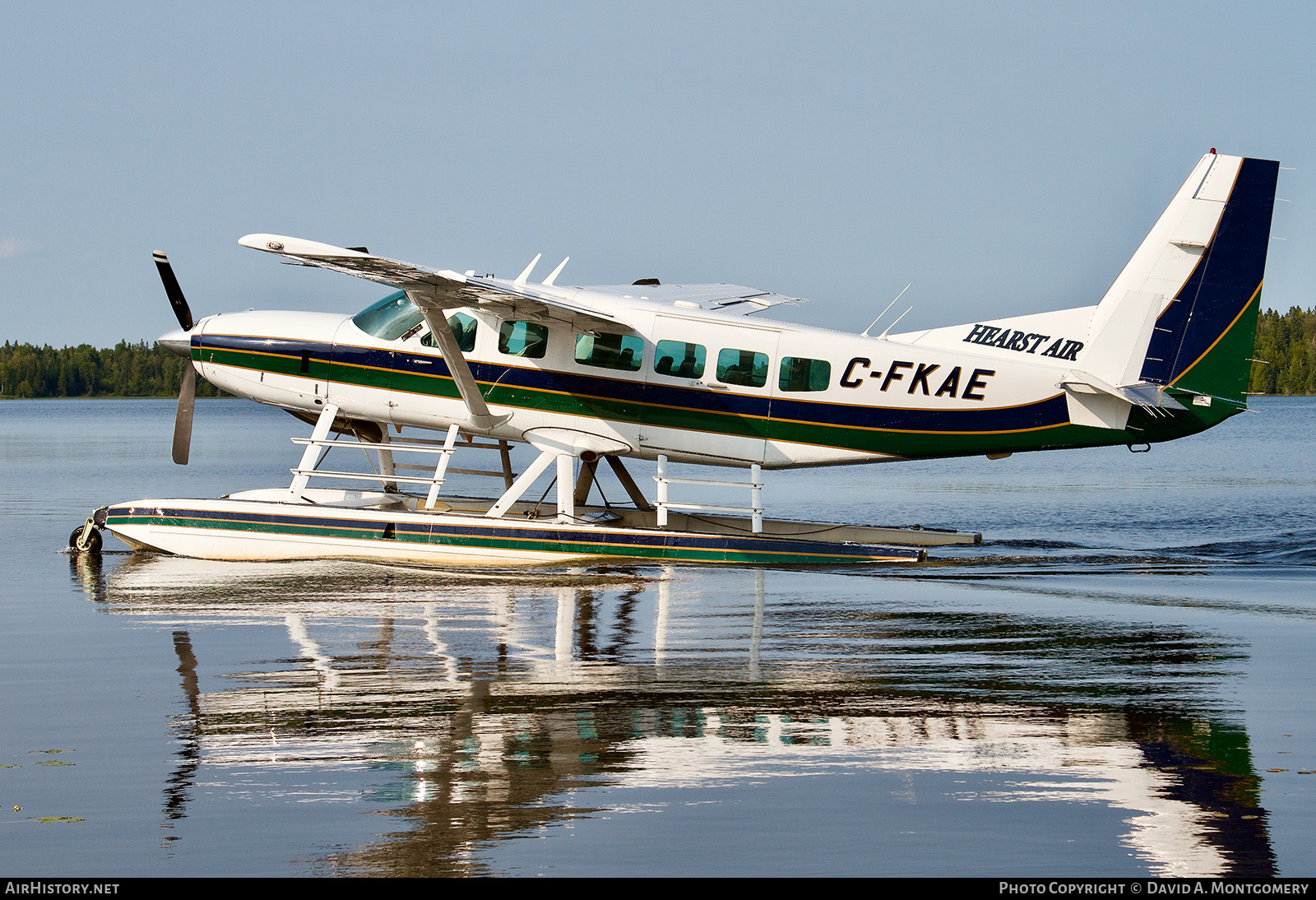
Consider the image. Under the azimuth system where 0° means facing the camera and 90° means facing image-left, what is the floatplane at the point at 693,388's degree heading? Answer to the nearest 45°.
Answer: approximately 90°
